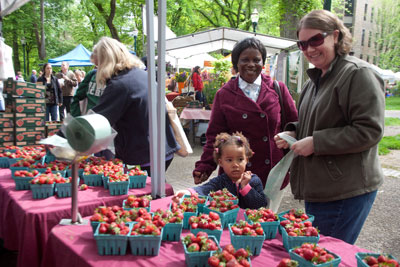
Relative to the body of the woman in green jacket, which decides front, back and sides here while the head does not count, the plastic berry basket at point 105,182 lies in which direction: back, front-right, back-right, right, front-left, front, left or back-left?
front-right

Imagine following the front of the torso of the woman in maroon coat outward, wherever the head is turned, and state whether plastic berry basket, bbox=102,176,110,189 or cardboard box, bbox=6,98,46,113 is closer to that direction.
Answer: the plastic berry basket

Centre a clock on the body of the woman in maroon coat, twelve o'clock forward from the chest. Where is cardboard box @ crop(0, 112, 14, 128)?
The cardboard box is roughly at 4 o'clock from the woman in maroon coat.

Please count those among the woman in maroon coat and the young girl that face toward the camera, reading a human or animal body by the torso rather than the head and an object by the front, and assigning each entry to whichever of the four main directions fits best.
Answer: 2

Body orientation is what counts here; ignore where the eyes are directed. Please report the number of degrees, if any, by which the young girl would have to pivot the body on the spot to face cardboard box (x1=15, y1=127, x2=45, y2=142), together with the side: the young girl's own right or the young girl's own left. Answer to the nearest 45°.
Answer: approximately 135° to the young girl's own right

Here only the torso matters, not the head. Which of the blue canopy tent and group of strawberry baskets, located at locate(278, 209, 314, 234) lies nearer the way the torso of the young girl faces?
the group of strawberry baskets

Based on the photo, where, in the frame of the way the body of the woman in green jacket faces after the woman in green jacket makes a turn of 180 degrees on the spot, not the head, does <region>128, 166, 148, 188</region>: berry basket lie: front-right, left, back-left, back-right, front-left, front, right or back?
back-left

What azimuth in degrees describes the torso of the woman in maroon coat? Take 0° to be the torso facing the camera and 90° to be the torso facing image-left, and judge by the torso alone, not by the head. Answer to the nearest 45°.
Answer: approximately 0°

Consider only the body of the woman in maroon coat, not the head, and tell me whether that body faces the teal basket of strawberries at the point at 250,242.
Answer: yes

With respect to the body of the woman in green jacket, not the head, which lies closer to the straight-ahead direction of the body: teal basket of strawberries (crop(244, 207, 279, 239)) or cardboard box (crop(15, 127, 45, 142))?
the teal basket of strawberries

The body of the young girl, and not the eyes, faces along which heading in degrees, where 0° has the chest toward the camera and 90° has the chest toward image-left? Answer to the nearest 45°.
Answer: approximately 0°

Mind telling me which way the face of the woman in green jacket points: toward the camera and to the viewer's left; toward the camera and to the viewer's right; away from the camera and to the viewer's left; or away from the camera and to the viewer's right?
toward the camera and to the viewer's left
